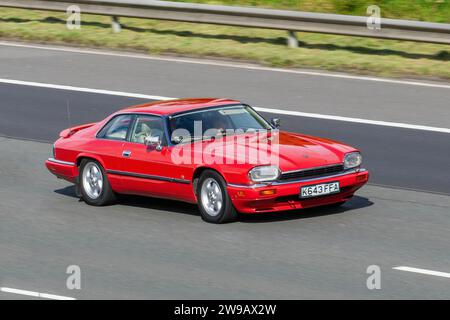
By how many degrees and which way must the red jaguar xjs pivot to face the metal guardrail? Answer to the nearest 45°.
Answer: approximately 135° to its left

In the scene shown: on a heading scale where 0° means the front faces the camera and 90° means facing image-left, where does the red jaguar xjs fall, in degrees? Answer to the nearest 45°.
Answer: approximately 315°
